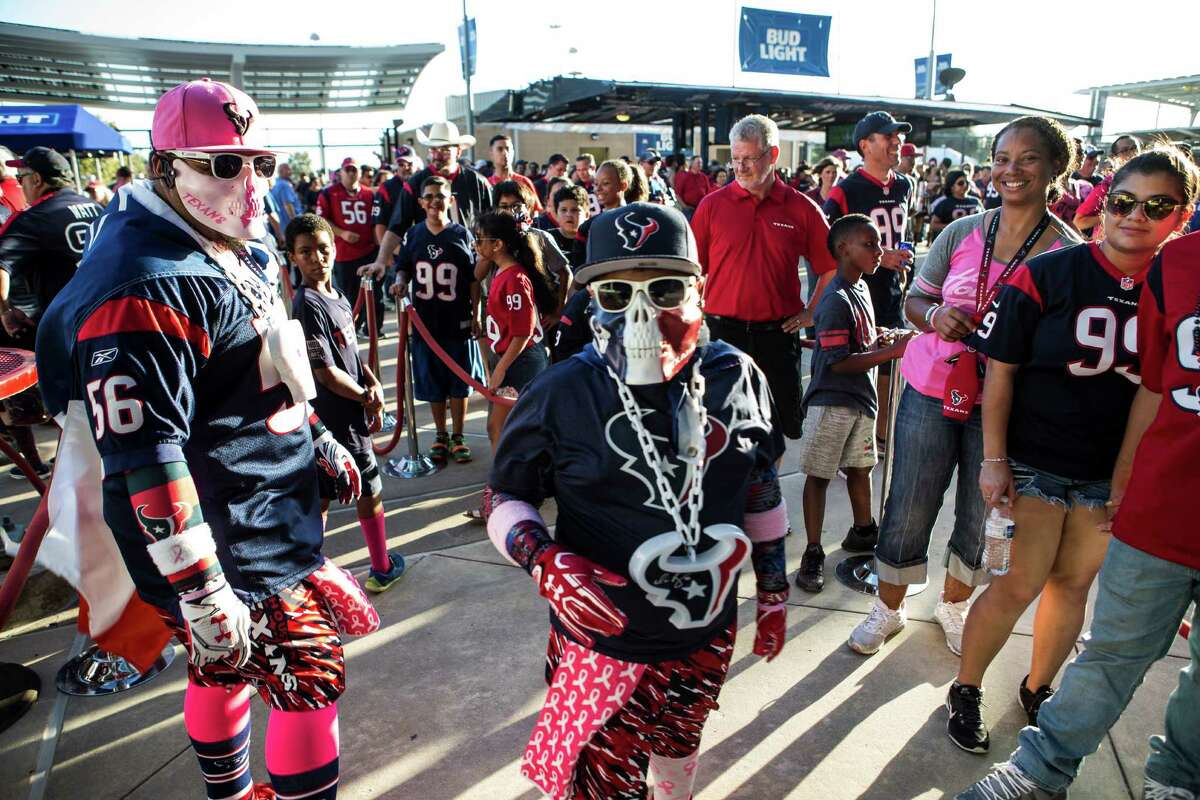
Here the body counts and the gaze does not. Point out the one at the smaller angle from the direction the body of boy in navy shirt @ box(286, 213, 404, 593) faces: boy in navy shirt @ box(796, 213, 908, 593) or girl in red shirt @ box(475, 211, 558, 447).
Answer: the boy in navy shirt

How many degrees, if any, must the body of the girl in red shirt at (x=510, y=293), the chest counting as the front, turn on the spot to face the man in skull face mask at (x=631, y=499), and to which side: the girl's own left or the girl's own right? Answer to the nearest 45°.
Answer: approximately 90° to the girl's own left

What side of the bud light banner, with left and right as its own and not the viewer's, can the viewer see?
front

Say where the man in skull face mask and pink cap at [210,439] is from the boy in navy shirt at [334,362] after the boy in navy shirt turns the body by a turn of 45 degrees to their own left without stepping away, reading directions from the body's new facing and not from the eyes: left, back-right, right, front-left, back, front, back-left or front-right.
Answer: right

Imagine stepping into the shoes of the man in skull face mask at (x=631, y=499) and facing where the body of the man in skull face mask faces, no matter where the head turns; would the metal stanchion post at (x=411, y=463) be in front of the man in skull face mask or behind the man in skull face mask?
behind

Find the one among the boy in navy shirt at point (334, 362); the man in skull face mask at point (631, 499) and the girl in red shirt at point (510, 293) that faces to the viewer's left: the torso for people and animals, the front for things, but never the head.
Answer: the girl in red shirt

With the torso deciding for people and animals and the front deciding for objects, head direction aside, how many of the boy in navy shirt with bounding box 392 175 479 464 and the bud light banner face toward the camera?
2

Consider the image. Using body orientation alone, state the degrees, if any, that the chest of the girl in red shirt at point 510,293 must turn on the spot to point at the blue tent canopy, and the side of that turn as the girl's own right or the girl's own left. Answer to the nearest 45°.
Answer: approximately 45° to the girl's own right

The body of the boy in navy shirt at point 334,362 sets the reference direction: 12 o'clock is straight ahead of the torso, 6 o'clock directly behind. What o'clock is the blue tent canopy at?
The blue tent canopy is roughly at 7 o'clock from the boy in navy shirt.

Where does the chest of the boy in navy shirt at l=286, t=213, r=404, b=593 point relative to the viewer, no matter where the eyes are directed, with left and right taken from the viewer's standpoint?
facing the viewer and to the right of the viewer

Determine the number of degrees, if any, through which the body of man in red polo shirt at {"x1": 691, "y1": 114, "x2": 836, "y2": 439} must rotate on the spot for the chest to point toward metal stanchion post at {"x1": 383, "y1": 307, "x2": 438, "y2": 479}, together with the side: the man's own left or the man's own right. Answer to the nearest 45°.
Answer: approximately 90° to the man's own right

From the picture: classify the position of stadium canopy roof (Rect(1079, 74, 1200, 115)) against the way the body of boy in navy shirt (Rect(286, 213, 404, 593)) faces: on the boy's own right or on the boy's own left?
on the boy's own left

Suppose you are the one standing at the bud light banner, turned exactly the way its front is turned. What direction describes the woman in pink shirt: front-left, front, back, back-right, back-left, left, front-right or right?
front
